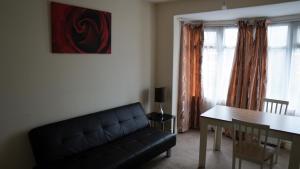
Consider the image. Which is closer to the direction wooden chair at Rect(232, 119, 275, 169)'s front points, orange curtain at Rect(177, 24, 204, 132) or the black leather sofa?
the orange curtain

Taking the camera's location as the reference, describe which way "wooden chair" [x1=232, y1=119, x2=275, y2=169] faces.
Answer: facing away from the viewer and to the right of the viewer

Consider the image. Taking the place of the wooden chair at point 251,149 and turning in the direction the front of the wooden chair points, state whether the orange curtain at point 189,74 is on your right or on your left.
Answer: on your left

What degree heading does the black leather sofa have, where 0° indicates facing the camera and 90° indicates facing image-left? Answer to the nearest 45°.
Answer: approximately 315°

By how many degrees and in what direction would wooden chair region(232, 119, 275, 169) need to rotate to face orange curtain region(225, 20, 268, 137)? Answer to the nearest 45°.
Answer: approximately 45° to its left

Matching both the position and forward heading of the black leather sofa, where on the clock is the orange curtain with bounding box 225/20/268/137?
The orange curtain is roughly at 10 o'clock from the black leather sofa.

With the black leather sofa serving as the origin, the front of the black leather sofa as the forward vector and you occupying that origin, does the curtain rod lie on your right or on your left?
on your left
